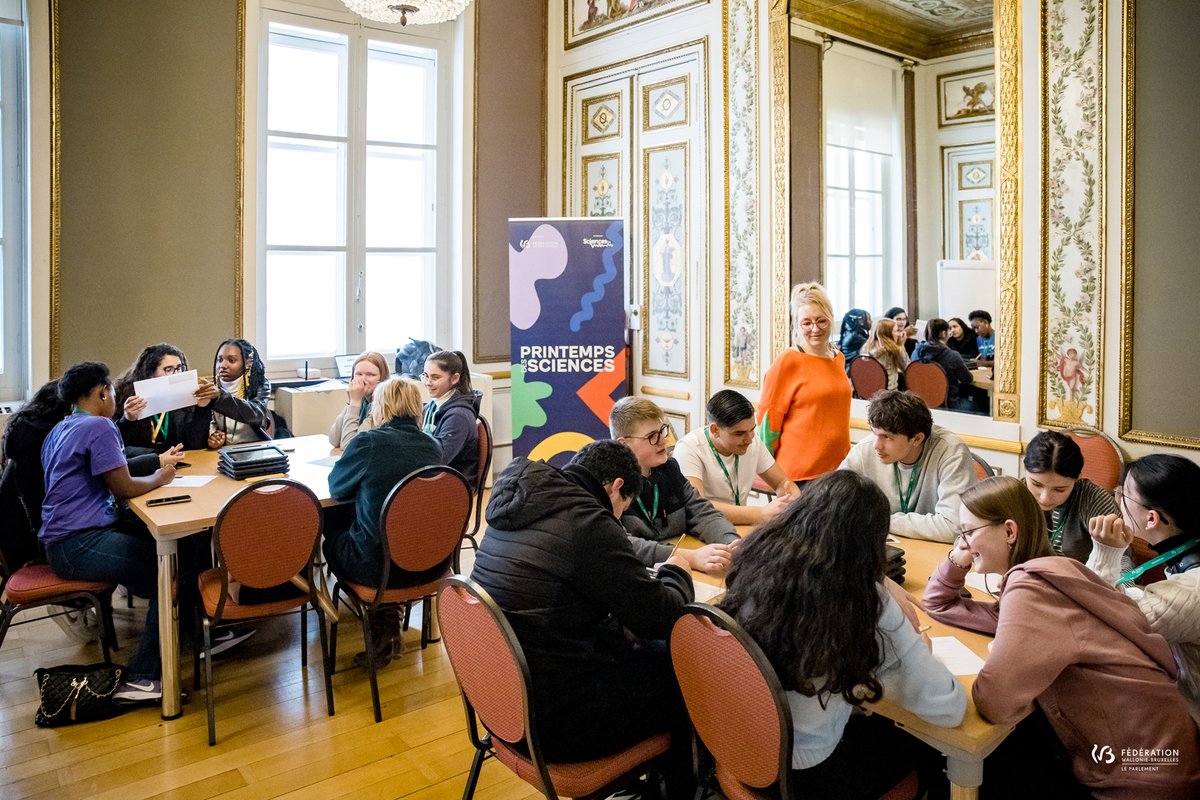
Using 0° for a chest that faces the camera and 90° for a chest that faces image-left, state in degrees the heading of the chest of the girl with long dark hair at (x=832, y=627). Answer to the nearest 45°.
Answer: approximately 225°

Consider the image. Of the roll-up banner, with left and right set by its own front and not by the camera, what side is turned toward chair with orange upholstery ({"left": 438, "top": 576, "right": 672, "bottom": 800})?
front

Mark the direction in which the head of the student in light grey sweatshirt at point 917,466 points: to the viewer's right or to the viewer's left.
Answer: to the viewer's left

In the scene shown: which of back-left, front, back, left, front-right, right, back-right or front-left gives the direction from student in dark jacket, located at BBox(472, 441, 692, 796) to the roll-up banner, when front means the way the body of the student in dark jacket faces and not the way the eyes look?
front-left

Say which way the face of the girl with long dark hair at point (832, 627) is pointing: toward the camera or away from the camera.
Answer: away from the camera

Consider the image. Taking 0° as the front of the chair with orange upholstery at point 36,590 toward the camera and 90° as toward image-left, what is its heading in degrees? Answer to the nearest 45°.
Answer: approximately 270°

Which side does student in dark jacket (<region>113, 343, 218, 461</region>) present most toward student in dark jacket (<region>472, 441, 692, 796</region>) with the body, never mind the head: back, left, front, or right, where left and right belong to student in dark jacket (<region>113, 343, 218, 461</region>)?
front

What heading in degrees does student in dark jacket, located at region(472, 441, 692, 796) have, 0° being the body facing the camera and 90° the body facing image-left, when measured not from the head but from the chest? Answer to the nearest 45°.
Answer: approximately 225°

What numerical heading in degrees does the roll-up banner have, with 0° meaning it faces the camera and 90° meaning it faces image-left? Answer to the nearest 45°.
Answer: approximately 0°

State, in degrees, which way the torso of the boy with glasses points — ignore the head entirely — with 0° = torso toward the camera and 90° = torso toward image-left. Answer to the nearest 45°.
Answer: approximately 315°

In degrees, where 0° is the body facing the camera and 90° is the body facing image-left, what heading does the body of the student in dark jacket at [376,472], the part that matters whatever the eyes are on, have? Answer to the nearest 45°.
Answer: approximately 135°
